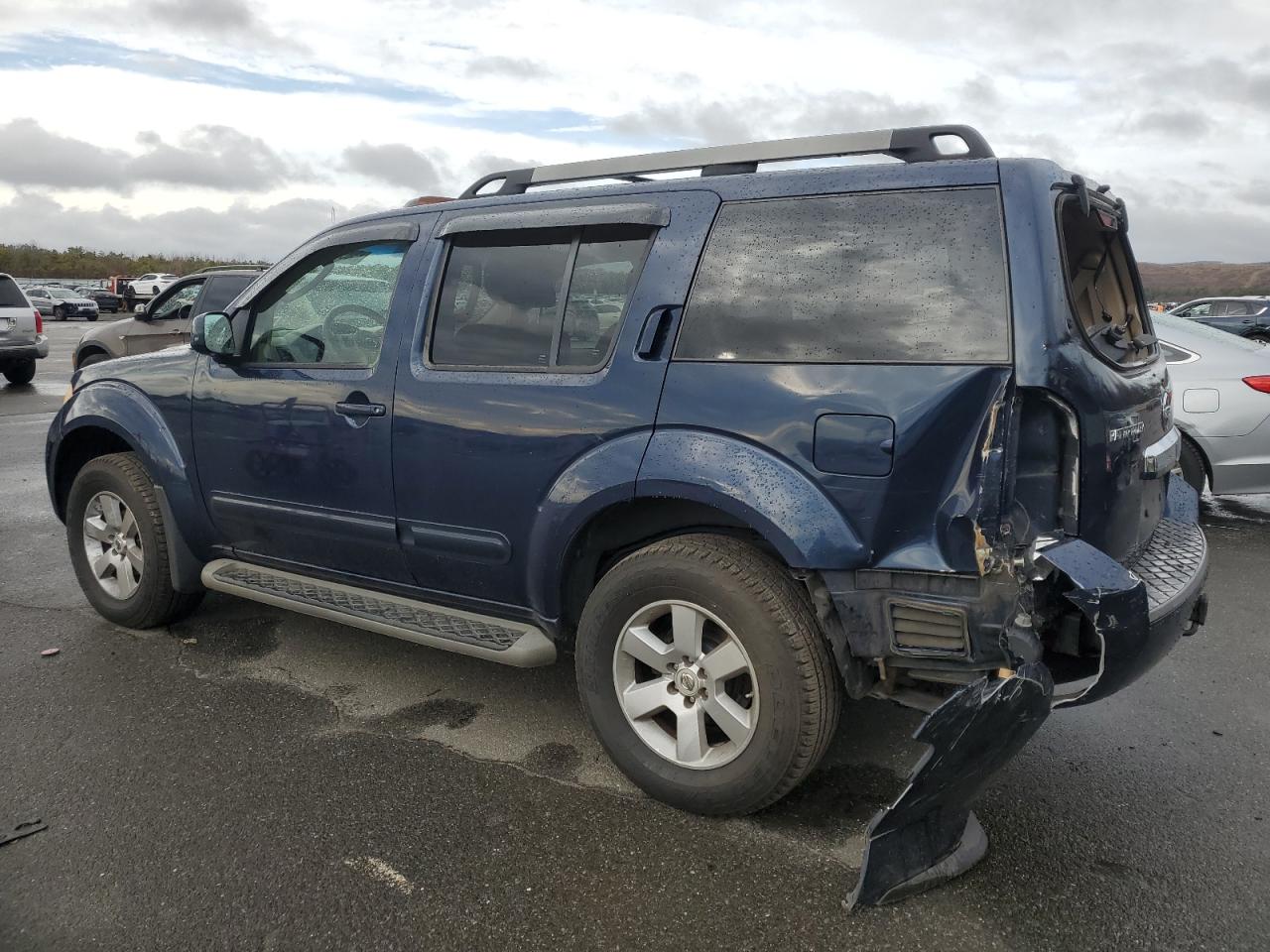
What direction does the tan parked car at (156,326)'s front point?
to the viewer's left

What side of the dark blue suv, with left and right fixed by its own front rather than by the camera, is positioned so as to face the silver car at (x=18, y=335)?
front

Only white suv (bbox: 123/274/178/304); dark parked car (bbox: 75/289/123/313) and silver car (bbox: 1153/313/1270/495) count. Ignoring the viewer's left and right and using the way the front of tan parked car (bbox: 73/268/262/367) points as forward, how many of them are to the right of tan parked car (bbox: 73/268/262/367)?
2

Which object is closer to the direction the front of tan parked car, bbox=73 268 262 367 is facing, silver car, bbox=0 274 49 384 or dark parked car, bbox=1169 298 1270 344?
the silver car

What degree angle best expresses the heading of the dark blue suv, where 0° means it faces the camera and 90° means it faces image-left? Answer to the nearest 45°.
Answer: approximately 135°

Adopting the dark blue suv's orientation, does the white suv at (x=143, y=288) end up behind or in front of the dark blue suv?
in front

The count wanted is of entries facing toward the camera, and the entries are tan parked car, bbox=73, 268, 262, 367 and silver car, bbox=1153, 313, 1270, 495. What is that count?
0

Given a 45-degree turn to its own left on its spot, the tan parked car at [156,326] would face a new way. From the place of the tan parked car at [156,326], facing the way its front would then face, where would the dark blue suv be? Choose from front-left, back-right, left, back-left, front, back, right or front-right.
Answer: front-left

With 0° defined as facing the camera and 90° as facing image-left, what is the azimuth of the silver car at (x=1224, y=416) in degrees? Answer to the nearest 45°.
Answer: approximately 135°

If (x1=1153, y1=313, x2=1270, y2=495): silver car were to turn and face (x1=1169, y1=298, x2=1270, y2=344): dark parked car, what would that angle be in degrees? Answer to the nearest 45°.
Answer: approximately 45° to its right

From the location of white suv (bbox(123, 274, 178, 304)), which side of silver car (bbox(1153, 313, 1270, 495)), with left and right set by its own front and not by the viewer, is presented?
front

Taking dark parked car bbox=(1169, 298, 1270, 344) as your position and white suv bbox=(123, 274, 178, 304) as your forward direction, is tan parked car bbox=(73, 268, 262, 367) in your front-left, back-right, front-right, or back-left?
front-left
